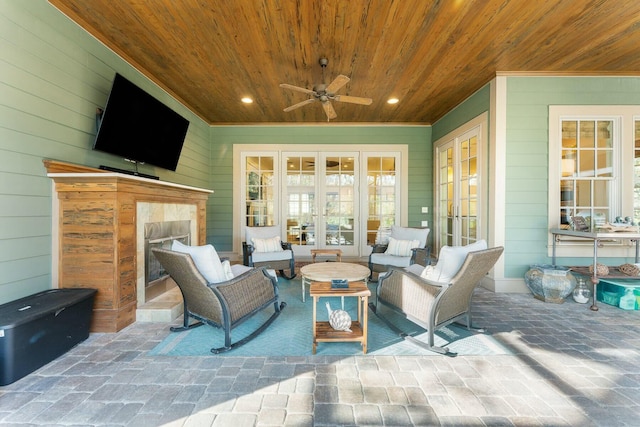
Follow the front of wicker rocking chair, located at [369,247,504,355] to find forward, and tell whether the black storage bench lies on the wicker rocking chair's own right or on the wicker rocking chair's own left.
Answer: on the wicker rocking chair's own left

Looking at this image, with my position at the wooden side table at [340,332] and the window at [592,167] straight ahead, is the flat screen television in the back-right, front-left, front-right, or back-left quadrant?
back-left

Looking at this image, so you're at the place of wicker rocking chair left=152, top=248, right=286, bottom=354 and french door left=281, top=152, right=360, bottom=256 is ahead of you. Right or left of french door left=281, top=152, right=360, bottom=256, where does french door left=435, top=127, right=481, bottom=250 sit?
right

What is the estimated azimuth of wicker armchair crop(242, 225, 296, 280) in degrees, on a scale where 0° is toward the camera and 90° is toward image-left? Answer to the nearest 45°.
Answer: approximately 315°

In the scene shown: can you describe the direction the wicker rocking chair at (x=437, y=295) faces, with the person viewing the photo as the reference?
facing away from the viewer and to the left of the viewer

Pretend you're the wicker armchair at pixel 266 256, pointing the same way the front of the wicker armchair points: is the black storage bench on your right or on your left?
on your right
